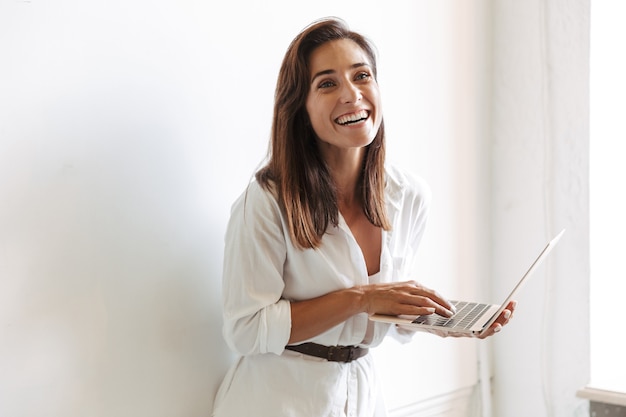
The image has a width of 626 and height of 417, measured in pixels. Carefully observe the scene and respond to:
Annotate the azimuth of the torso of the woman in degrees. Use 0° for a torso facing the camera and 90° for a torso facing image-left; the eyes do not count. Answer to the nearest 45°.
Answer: approximately 315°
